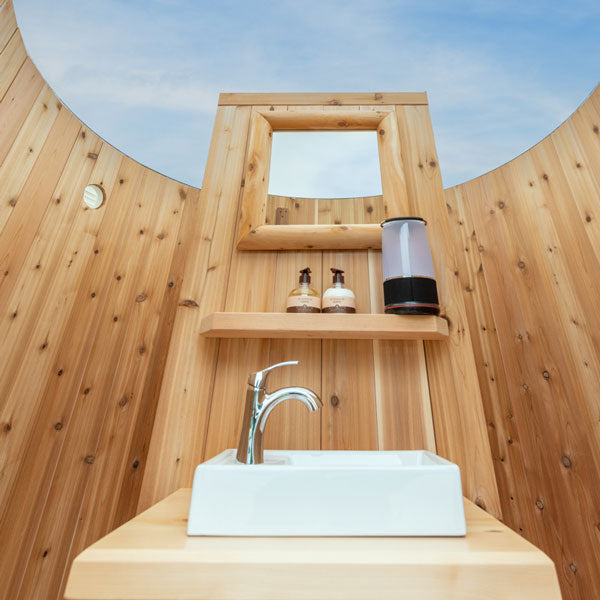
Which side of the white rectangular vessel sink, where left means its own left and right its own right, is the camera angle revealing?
front

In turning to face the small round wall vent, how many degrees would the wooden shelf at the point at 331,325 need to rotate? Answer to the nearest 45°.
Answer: approximately 90° to its right

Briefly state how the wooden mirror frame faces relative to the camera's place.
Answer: facing the viewer
